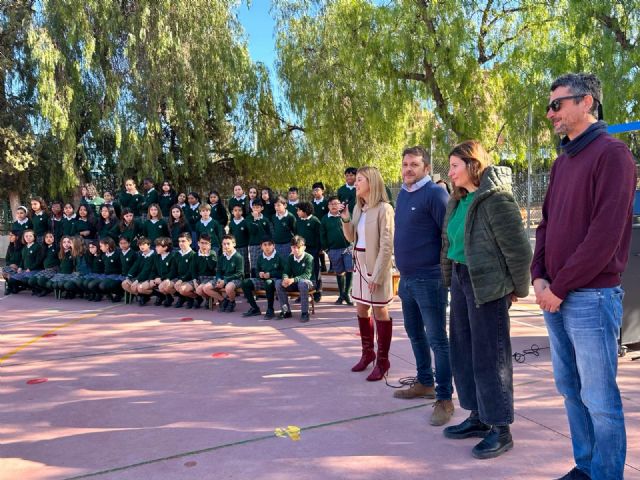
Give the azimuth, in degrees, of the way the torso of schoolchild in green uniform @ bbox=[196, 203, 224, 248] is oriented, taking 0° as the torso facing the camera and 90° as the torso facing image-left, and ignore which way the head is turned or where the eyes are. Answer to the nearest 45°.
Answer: approximately 45°

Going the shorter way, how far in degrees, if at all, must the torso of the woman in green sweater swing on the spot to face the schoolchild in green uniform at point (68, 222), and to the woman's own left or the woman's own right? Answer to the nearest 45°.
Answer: approximately 90° to the woman's own right

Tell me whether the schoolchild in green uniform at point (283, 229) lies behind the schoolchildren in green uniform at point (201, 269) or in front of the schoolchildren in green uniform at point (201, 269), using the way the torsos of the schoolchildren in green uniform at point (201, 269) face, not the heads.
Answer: behind

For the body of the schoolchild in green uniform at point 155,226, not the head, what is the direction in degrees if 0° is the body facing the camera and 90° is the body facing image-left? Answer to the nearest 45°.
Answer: approximately 0°

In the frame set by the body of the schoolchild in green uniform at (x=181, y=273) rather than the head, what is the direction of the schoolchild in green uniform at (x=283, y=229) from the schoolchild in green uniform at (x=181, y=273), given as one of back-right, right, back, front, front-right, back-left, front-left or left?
back-left

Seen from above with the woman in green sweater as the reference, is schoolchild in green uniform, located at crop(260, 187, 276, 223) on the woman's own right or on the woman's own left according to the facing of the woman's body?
on the woman's own right

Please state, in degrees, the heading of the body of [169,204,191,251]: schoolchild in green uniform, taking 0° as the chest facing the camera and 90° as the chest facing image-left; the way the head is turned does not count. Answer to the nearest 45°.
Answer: approximately 45°
